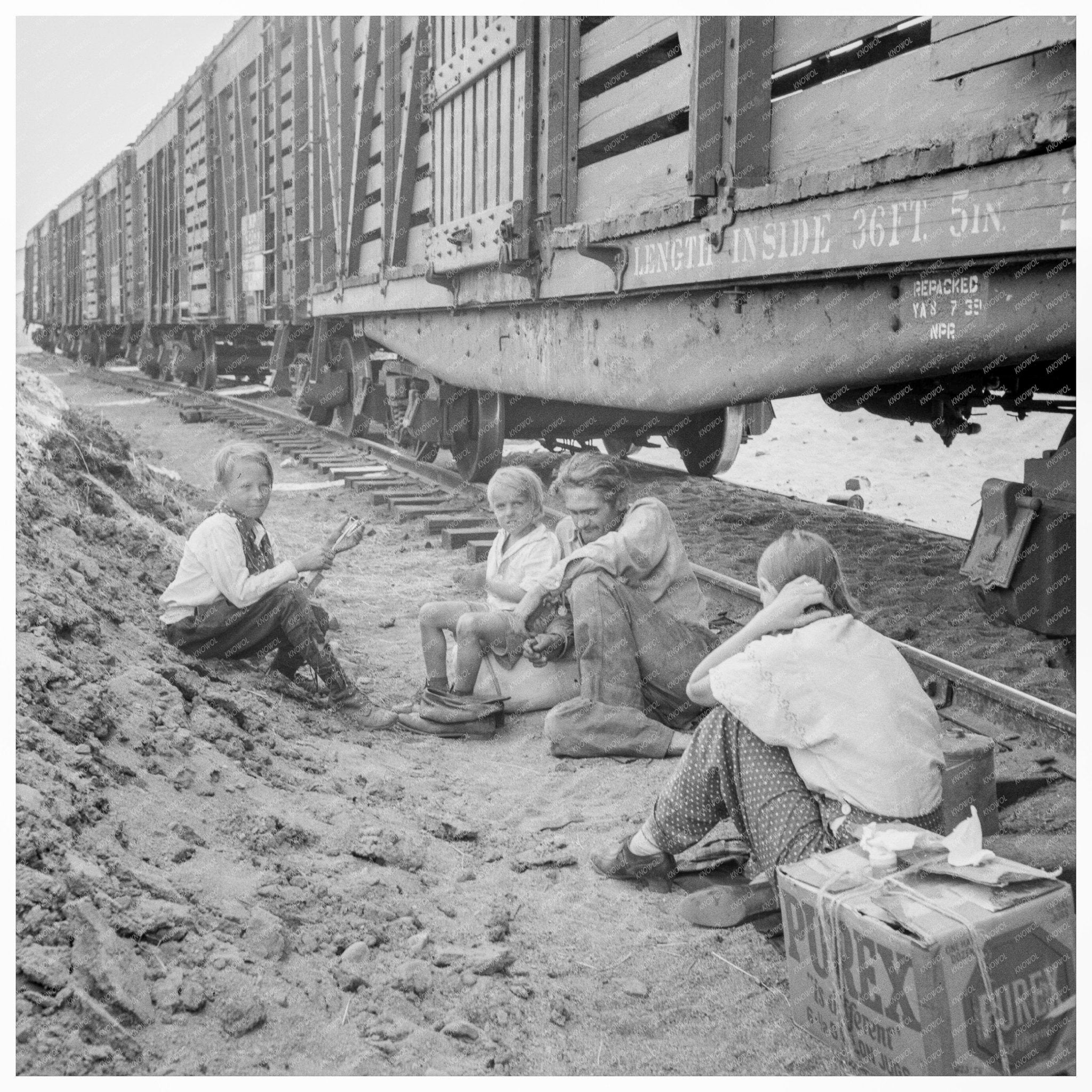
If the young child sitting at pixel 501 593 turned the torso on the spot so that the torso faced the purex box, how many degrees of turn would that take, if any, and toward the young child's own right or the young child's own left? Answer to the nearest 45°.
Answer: approximately 45° to the young child's own left

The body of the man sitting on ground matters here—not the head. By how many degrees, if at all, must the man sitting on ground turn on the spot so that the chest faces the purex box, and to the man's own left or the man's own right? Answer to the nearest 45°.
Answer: approximately 45° to the man's own left

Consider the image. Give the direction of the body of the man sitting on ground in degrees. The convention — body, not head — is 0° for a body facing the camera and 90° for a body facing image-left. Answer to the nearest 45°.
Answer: approximately 45°

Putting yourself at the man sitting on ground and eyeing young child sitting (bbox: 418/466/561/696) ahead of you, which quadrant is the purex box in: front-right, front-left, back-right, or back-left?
back-left

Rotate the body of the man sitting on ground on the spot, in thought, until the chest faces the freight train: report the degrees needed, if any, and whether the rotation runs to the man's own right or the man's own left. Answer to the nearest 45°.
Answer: approximately 135° to the man's own right

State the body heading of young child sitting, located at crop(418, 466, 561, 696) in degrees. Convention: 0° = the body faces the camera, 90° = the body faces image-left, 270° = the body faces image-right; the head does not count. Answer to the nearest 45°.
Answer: approximately 45°
